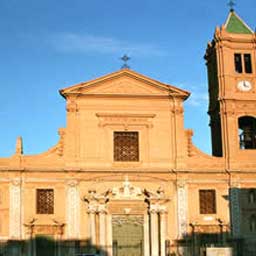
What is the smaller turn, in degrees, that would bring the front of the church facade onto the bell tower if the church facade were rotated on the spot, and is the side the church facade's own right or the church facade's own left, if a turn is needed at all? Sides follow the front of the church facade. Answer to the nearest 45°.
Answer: approximately 90° to the church facade's own left

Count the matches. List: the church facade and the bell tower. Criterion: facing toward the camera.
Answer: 2

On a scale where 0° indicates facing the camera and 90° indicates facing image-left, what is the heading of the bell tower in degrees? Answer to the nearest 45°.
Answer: approximately 0°

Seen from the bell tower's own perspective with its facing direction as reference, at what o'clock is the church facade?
The church facade is roughly at 2 o'clock from the bell tower.

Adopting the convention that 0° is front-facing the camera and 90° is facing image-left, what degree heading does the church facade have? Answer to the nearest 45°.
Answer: approximately 0°
